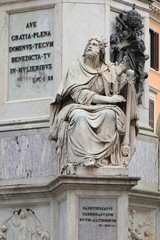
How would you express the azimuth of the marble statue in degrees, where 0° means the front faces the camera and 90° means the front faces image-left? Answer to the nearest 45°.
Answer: approximately 0°
